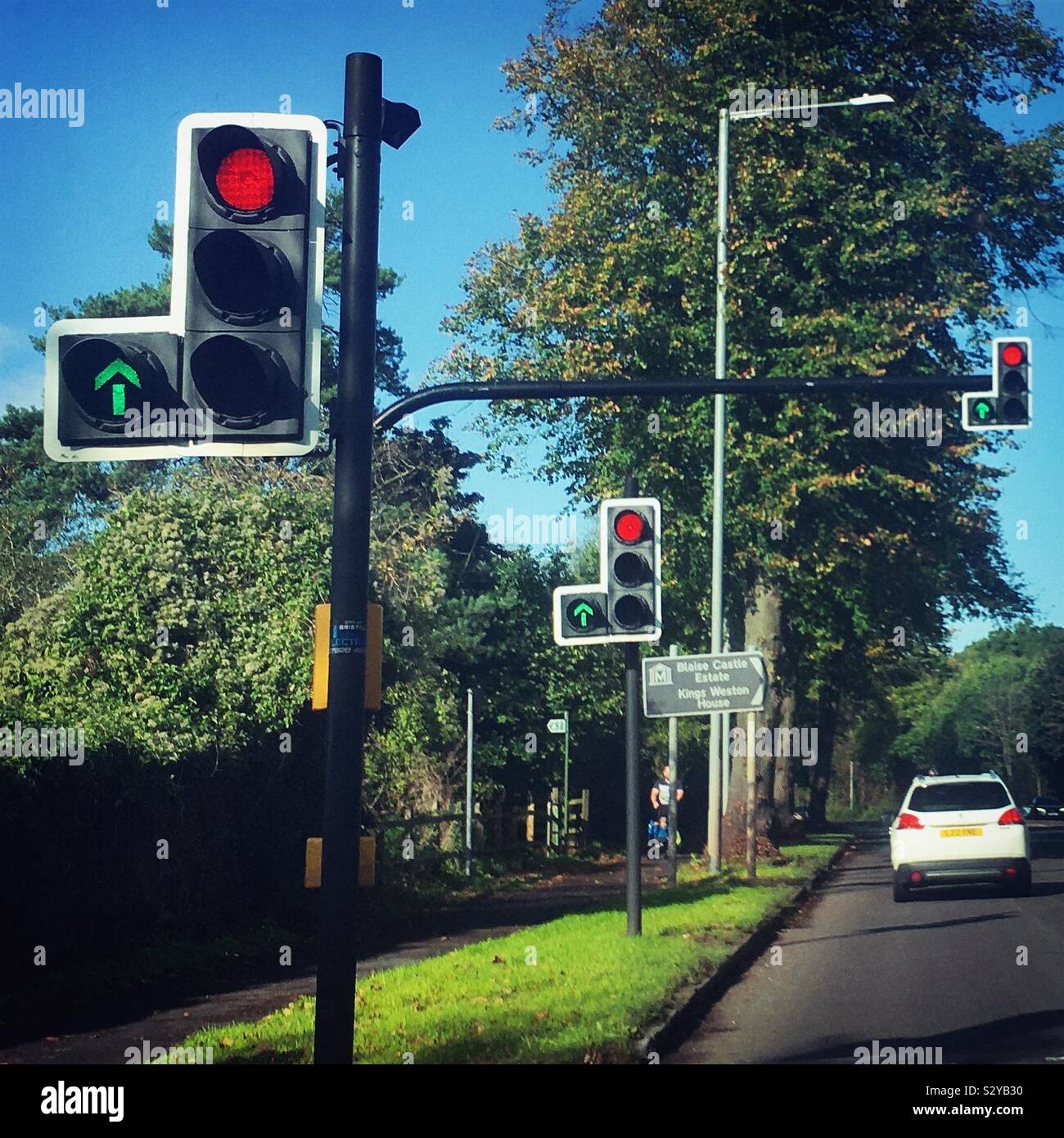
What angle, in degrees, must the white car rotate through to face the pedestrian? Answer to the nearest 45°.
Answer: approximately 45° to its left

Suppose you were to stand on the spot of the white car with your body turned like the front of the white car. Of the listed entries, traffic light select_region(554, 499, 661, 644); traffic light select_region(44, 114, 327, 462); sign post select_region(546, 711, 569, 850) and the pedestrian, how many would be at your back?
2

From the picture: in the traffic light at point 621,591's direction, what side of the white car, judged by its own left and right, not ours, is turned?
back

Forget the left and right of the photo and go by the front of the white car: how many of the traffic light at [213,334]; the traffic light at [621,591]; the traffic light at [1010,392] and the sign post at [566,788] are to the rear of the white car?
3

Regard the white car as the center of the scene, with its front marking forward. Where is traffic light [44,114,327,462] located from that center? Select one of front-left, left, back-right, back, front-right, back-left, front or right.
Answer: back

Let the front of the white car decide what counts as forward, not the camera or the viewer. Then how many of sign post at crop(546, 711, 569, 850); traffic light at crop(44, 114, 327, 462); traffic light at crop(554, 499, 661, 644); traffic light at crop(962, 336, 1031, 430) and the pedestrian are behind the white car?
3

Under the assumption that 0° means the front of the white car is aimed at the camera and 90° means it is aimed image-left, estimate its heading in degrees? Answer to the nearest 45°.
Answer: approximately 180°

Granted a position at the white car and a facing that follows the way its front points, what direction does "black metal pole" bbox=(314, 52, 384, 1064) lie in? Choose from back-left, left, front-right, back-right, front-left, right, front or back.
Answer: back

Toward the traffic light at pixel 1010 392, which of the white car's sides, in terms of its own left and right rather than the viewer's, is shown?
back
